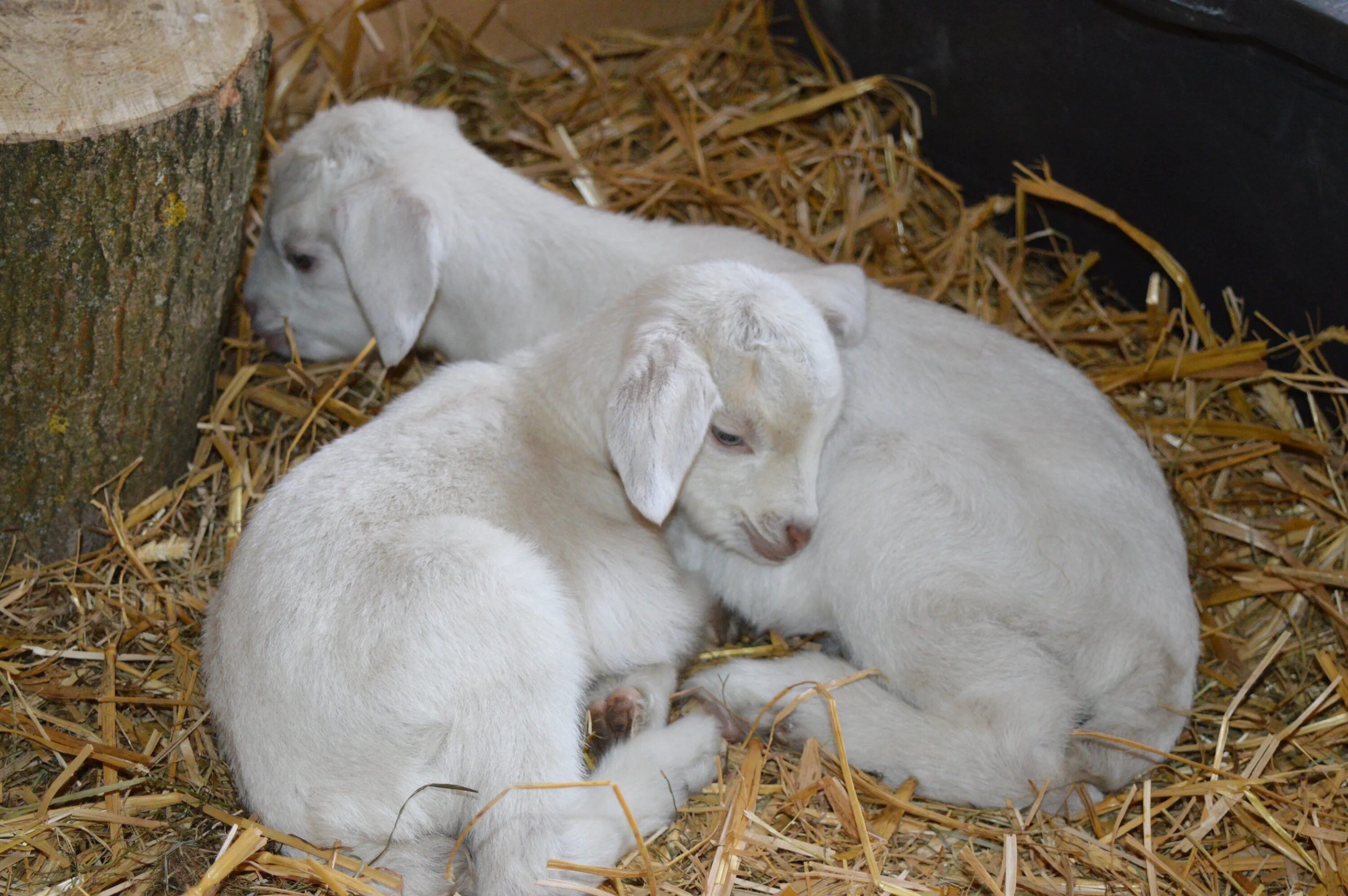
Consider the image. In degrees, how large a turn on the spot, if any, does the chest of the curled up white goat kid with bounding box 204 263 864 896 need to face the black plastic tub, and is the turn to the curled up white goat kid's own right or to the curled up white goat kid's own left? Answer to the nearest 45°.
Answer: approximately 45° to the curled up white goat kid's own left

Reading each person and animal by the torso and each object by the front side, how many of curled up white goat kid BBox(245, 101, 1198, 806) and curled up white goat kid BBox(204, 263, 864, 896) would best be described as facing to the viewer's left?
1

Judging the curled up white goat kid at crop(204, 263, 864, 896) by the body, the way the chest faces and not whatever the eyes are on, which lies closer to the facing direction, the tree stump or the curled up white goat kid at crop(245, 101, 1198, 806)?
the curled up white goat kid

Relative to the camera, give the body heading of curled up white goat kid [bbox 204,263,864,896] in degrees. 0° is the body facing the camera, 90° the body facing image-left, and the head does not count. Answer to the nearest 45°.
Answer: approximately 270°

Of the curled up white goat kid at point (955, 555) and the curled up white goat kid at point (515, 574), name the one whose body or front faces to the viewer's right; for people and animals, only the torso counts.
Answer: the curled up white goat kid at point (515, 574)

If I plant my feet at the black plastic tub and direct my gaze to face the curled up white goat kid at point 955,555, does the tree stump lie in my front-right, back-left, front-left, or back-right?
front-right

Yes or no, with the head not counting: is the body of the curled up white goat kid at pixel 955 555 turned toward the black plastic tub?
no

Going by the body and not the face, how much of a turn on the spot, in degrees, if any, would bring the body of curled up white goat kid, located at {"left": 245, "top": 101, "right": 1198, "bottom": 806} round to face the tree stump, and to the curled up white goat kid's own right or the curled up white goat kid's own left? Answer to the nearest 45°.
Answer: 0° — it already faces it

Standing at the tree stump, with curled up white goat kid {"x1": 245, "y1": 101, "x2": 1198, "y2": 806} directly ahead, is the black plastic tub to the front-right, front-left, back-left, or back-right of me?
front-left

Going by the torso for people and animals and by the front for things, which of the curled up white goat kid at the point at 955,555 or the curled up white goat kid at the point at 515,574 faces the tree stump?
the curled up white goat kid at the point at 955,555

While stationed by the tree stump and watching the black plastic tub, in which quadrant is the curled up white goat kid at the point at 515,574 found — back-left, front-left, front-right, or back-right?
front-right

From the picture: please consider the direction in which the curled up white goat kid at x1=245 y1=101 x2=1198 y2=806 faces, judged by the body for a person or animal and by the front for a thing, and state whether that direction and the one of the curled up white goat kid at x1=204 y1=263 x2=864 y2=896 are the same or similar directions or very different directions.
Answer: very different directions

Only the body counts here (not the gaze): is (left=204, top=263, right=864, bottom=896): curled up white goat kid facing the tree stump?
no

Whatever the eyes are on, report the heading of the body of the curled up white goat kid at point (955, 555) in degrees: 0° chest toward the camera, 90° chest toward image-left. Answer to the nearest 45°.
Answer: approximately 90°
